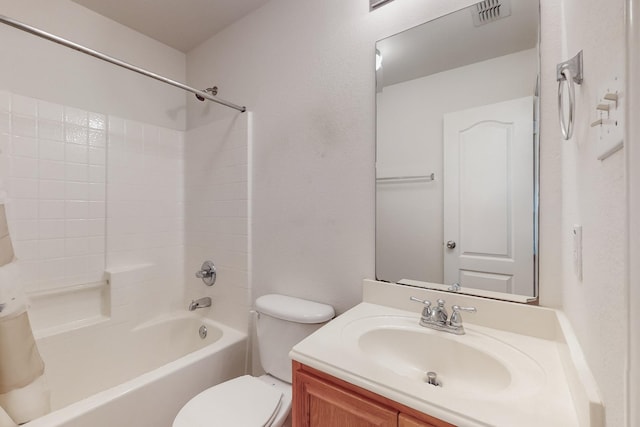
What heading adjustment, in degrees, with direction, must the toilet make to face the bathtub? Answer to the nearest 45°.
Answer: approximately 90° to its right

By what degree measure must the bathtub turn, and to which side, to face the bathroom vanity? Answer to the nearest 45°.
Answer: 0° — it already faces it

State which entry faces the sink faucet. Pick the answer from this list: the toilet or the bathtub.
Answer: the bathtub

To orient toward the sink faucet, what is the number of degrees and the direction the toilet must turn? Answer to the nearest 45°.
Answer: approximately 90° to its left

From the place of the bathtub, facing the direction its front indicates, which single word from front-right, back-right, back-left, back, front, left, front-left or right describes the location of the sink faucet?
front

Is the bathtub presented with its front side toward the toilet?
yes

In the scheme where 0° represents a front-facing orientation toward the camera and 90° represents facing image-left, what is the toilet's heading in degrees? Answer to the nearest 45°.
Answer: approximately 45°

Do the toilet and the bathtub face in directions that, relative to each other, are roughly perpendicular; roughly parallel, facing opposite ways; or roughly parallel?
roughly perpendicular

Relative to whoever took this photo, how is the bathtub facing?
facing the viewer and to the right of the viewer

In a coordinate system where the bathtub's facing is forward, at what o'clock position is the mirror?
The mirror is roughly at 12 o'clock from the bathtub.

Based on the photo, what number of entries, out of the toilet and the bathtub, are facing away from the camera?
0
